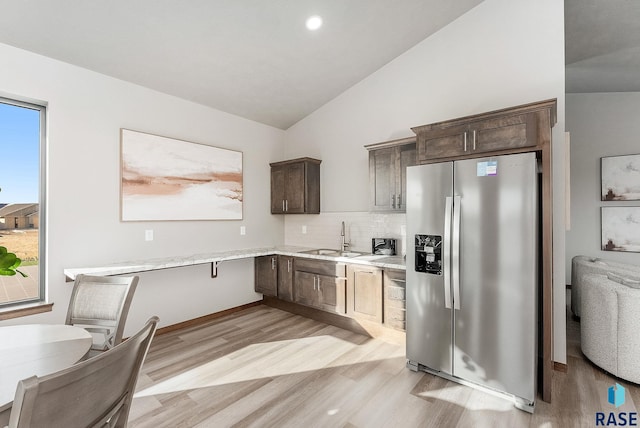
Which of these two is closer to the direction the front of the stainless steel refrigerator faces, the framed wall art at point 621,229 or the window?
the window

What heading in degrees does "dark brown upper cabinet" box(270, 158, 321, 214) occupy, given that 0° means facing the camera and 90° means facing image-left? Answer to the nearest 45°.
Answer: approximately 45°

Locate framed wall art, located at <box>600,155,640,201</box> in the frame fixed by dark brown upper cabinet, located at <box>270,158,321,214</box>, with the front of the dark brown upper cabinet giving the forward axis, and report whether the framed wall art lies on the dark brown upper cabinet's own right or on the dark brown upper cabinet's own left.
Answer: on the dark brown upper cabinet's own left

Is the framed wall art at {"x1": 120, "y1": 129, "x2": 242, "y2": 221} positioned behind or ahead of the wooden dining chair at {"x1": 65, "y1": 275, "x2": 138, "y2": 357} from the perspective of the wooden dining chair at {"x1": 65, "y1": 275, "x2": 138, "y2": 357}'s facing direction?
behind

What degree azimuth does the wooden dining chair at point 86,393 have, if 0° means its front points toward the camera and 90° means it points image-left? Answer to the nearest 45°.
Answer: approximately 135°

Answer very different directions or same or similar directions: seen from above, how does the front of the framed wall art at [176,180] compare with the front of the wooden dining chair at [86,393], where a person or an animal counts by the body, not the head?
very different directions

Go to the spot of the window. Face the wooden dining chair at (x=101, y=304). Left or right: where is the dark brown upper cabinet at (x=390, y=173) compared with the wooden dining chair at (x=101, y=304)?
left

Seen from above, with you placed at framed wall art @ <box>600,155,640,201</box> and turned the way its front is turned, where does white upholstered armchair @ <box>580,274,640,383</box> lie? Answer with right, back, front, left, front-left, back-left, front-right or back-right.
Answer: front-left

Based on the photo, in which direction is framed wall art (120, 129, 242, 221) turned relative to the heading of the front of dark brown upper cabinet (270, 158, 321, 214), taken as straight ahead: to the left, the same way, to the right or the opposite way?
to the left

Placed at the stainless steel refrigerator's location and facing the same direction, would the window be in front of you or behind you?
in front
